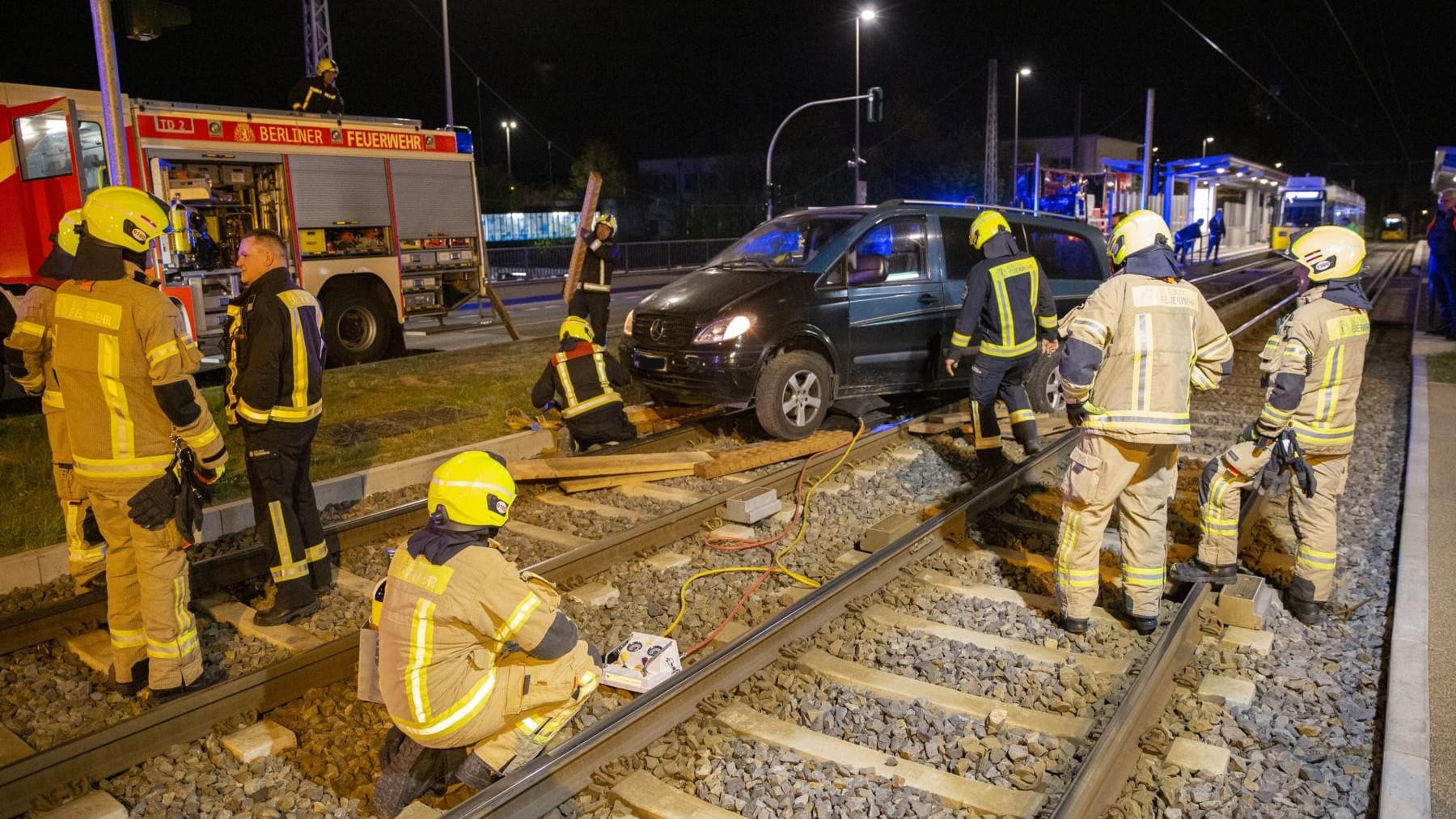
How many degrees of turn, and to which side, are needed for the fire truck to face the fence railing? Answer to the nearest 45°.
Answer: approximately 180°

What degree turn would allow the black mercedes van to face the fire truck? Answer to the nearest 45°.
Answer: approximately 90° to its right

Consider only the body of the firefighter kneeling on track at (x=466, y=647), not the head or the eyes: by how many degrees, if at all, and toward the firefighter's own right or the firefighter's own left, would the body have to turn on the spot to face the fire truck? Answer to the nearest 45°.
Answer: approximately 45° to the firefighter's own left

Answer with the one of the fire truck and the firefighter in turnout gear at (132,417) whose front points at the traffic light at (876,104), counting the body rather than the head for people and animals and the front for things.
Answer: the firefighter in turnout gear

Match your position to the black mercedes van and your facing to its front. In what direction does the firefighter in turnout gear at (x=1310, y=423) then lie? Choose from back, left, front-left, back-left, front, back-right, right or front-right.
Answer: left

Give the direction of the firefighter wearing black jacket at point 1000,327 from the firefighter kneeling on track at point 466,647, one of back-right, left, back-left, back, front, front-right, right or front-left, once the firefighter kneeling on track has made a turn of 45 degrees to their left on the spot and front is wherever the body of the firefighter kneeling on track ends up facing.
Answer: front-right

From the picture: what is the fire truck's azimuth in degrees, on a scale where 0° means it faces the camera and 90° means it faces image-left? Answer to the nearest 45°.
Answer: approximately 45°

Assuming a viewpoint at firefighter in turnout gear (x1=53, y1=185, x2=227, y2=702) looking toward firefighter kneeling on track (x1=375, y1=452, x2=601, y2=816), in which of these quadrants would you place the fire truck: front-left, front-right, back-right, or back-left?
back-left

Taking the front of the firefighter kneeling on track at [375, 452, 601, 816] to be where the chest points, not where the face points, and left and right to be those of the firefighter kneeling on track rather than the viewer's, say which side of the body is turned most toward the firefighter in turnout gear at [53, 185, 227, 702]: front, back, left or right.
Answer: left

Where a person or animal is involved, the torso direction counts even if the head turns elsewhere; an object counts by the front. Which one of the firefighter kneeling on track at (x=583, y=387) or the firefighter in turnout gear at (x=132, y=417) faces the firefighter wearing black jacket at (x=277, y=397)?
the firefighter in turnout gear

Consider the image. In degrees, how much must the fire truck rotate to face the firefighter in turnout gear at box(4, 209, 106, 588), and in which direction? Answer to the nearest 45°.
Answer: approximately 45° to its left
